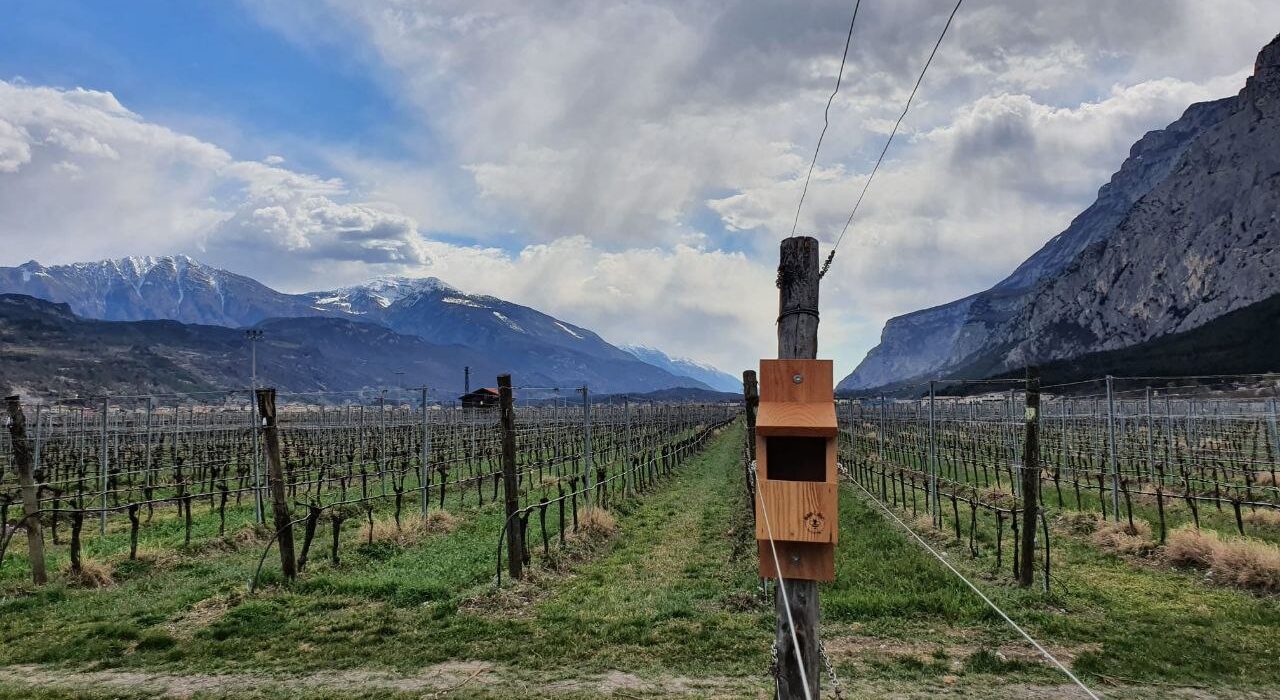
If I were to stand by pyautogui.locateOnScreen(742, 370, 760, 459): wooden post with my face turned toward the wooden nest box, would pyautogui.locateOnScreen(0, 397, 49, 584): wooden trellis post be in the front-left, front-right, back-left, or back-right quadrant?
front-right

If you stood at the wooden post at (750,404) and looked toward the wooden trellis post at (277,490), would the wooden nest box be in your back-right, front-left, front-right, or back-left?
front-left

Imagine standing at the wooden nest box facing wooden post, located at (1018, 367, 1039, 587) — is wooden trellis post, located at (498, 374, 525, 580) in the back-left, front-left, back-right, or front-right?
front-left

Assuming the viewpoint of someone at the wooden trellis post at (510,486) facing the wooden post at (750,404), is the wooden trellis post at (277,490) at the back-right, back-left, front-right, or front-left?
back-left

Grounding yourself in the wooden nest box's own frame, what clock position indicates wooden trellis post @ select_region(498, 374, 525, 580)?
The wooden trellis post is roughly at 5 o'clock from the wooden nest box.

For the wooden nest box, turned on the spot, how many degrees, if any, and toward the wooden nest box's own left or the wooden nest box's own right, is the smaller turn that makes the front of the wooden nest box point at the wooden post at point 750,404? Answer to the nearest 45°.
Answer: approximately 180°

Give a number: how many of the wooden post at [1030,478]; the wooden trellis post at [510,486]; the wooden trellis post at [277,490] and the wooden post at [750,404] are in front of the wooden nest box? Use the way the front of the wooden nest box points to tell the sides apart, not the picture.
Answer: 0

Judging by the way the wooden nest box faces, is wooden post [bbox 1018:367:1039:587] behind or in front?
behind

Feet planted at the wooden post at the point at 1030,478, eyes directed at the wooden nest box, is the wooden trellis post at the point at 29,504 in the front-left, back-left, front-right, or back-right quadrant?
front-right

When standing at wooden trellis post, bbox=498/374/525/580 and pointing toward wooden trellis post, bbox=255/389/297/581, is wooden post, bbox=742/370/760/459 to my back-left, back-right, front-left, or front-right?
back-right

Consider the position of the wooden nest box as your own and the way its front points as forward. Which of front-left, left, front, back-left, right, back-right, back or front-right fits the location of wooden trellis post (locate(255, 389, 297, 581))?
back-right

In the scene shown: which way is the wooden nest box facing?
toward the camera

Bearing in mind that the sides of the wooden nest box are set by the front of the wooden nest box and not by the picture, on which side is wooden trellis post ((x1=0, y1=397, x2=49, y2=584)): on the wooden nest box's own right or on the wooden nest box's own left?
on the wooden nest box's own right
